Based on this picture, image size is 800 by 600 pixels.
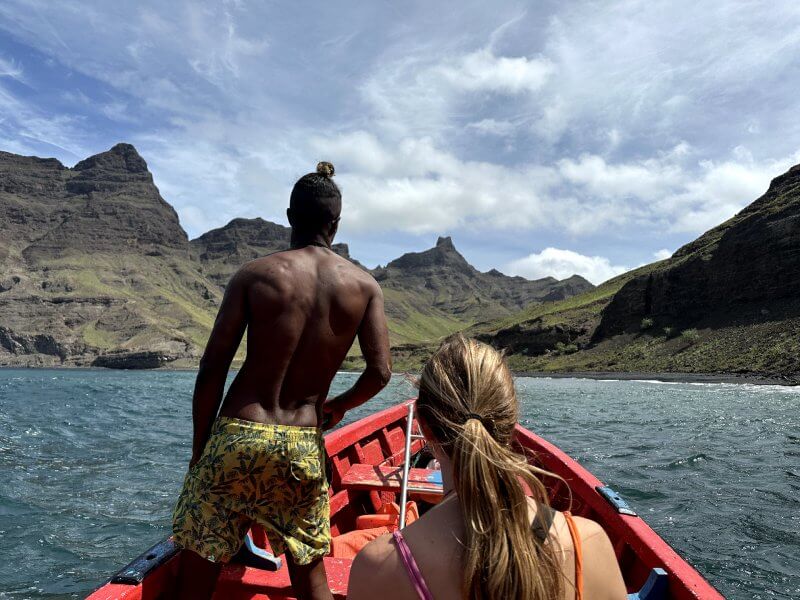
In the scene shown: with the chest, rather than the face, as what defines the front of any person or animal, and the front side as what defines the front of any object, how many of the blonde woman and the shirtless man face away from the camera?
2

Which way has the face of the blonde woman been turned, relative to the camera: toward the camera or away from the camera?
away from the camera

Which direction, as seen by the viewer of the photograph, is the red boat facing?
facing away from the viewer

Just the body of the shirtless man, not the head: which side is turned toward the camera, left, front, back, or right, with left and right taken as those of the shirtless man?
back

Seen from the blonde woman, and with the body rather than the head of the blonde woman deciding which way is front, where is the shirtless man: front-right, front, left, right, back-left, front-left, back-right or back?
front-left

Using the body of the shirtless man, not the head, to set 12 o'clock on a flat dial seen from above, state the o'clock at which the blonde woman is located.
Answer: The blonde woman is roughly at 5 o'clock from the shirtless man.

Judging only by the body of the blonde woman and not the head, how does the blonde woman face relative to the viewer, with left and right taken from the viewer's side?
facing away from the viewer
